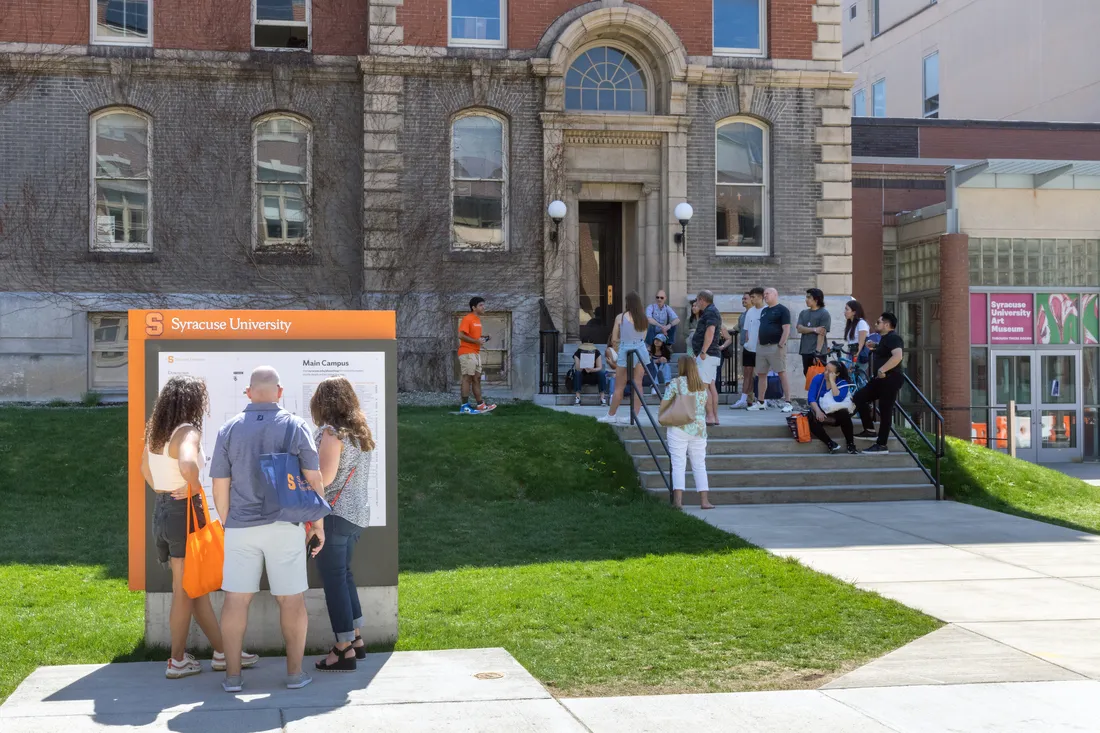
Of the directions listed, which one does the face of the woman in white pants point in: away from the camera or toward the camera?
away from the camera

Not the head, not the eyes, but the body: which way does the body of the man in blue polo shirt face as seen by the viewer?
away from the camera

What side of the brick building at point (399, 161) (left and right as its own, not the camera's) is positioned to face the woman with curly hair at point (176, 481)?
front

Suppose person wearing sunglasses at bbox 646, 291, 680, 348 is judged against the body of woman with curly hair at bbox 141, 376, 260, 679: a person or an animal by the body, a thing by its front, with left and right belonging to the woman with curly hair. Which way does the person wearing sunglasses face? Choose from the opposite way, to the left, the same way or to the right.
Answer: the opposite way

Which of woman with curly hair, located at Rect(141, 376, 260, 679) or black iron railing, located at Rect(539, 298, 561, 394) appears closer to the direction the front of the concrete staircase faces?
the woman with curly hair

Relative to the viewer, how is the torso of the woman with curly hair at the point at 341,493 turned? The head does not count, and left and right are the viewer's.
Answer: facing away from the viewer and to the left of the viewer

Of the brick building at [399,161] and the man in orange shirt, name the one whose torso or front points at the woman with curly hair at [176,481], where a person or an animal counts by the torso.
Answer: the brick building

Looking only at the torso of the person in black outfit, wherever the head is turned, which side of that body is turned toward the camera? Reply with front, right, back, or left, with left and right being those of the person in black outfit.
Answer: left

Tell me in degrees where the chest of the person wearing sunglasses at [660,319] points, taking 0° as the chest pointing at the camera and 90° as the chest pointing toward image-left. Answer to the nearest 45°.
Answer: approximately 0°

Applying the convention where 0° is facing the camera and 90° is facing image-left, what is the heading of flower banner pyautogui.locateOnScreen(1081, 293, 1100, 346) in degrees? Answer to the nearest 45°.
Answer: approximately 0°

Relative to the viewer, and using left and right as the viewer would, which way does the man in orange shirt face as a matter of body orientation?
facing to the right of the viewer

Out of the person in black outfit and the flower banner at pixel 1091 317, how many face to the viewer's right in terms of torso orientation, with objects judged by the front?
0

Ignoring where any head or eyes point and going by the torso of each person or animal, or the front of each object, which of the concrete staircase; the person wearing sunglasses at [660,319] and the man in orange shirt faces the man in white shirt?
the man in orange shirt
